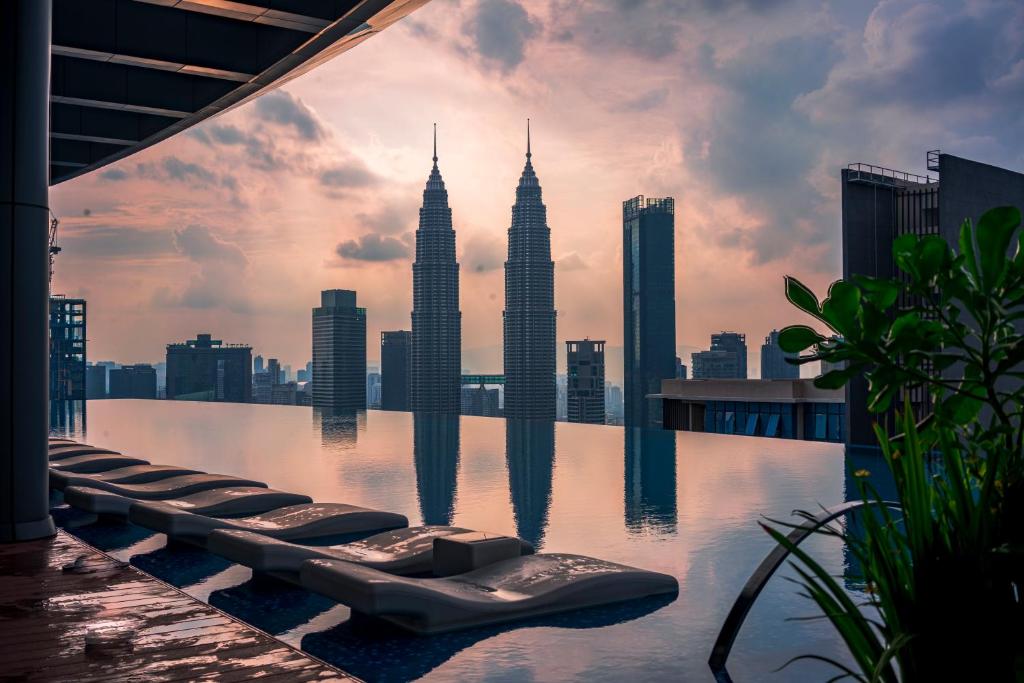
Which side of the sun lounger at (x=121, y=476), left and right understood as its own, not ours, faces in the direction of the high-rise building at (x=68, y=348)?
left

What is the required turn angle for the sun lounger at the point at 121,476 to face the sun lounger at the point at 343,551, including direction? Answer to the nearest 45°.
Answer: approximately 90° to its right

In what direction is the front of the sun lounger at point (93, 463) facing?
to the viewer's right

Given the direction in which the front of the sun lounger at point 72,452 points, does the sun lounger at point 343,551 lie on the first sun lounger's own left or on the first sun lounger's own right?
on the first sun lounger's own right

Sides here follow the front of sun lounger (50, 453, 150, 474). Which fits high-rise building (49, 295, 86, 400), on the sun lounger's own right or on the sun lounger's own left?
on the sun lounger's own left

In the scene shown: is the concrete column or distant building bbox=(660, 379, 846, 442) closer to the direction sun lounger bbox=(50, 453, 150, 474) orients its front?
the distant building

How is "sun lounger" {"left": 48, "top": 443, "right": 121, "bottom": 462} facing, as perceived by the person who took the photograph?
facing to the right of the viewer

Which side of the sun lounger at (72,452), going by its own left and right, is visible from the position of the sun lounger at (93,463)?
right

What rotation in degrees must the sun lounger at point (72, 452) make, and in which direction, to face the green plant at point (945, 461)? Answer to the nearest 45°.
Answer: approximately 90° to its right

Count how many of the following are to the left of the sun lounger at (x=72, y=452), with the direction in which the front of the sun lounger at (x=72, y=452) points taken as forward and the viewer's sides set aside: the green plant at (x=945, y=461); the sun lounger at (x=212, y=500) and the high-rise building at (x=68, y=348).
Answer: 1

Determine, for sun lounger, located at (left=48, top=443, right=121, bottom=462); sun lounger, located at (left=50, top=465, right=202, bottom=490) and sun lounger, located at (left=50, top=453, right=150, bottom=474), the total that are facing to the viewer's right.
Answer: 3

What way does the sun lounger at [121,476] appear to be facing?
to the viewer's right

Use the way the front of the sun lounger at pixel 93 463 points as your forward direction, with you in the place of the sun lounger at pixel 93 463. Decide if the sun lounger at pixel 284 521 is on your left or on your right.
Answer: on your right
